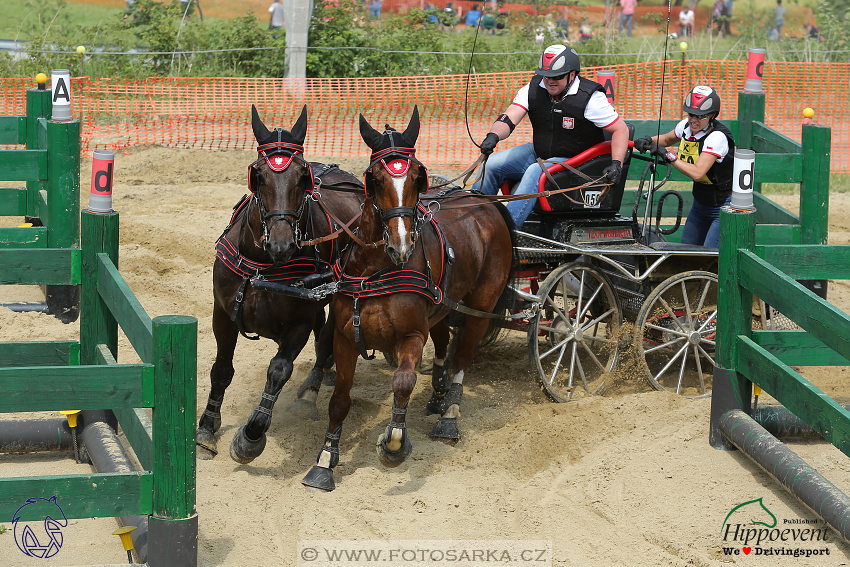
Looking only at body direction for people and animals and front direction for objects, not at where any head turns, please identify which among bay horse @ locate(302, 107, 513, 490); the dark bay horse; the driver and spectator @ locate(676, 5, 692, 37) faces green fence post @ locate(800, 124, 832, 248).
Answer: the spectator

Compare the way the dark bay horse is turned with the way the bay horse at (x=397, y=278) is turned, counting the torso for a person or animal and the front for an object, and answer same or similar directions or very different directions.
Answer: same or similar directions

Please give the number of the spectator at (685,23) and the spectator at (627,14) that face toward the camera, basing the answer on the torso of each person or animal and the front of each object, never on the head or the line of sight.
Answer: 2

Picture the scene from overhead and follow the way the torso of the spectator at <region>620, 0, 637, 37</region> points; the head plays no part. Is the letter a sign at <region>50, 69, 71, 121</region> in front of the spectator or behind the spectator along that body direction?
in front

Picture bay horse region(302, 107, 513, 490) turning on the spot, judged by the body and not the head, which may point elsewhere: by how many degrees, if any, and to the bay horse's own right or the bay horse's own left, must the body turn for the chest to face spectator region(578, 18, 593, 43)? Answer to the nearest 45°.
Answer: approximately 135° to the bay horse's own right

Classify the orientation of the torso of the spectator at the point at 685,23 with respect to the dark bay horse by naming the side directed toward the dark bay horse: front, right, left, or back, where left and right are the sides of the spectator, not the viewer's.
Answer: front

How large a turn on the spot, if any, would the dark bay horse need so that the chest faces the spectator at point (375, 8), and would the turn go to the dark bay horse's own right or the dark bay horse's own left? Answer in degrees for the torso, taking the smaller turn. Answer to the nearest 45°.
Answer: approximately 135° to the dark bay horse's own right

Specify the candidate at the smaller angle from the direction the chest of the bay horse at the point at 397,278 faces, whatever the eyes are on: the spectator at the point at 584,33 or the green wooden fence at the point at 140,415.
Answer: the green wooden fence

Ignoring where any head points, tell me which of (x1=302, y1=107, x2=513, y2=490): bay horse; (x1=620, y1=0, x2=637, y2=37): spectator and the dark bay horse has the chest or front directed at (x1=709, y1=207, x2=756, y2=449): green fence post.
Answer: the spectator

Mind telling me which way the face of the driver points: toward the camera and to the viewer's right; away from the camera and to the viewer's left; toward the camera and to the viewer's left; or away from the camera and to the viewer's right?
toward the camera and to the viewer's left

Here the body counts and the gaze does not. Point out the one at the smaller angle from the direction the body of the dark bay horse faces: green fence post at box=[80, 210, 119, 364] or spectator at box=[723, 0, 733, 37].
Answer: the green fence post

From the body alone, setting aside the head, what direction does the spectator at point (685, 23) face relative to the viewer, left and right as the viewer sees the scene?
facing the viewer

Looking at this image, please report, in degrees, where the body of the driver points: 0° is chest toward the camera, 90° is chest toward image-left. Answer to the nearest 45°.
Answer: approximately 45°

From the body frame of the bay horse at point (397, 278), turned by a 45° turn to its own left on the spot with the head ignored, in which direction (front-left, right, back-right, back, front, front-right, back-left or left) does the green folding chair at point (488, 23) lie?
back

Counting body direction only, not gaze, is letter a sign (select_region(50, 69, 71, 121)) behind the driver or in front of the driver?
in front
